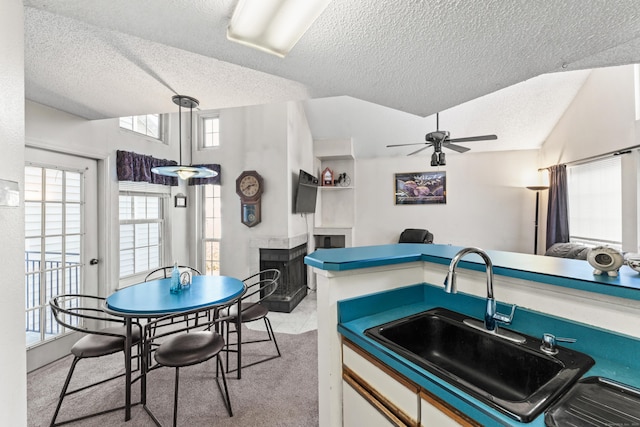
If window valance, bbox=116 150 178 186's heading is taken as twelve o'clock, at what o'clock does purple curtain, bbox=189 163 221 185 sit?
The purple curtain is roughly at 10 o'clock from the window valance.

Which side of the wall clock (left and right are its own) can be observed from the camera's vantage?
front

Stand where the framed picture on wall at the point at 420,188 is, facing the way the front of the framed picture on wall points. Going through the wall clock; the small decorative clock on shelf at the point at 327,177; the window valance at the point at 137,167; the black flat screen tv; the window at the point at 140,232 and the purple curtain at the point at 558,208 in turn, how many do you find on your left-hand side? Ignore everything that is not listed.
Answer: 1

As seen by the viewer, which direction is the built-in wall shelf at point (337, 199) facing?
toward the camera

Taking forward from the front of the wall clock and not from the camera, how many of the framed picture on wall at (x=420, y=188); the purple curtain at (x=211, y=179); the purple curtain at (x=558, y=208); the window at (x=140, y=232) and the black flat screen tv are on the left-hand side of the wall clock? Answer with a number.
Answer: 3

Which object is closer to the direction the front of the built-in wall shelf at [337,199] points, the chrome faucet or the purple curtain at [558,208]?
the chrome faucet

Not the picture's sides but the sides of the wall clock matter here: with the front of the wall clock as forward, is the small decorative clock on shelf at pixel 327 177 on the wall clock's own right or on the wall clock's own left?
on the wall clock's own left

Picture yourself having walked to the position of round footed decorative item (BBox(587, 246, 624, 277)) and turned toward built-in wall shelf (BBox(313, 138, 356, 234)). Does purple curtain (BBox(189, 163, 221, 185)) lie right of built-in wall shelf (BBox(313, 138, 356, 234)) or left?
left

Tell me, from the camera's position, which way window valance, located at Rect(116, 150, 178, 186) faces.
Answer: facing the viewer and to the right of the viewer

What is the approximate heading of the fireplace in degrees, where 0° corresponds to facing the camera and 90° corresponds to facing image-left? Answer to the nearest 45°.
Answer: approximately 315°

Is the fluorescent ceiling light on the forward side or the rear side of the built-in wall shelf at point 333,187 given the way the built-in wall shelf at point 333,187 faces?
on the forward side

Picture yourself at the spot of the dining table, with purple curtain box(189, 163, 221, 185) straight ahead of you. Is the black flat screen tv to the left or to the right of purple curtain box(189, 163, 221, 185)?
right

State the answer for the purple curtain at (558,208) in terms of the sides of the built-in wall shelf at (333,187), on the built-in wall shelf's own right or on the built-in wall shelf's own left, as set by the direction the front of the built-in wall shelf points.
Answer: on the built-in wall shelf's own left

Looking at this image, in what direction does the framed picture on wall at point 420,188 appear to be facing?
toward the camera

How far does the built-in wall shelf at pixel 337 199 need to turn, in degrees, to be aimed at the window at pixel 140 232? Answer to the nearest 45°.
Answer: approximately 45° to its right

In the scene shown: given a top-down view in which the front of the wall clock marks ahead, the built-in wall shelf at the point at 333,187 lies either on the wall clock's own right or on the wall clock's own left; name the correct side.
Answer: on the wall clock's own left

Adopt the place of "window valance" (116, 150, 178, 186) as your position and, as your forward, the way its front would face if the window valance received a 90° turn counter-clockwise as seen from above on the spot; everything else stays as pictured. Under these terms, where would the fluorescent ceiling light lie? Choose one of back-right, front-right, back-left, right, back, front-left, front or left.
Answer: back-right
